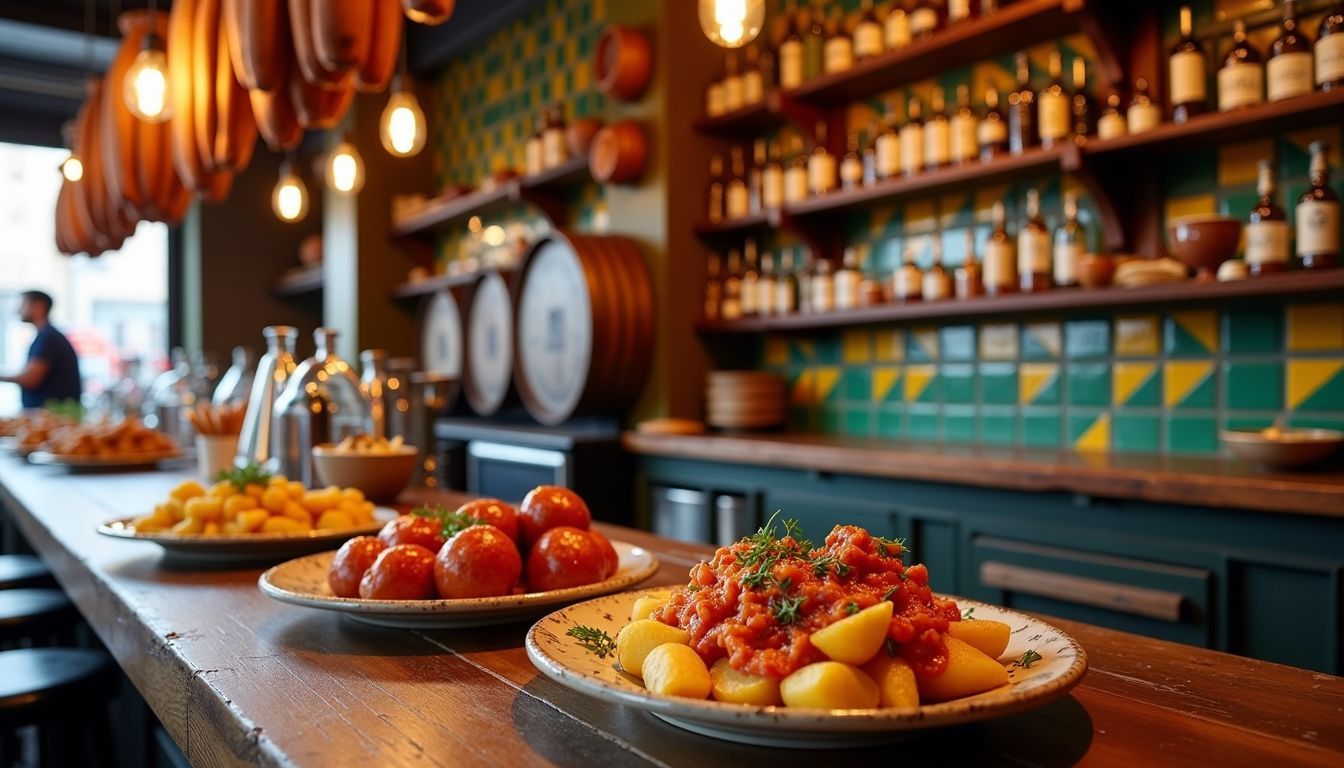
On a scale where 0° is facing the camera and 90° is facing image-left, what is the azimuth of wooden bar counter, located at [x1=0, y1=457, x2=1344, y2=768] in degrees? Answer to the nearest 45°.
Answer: approximately 45°

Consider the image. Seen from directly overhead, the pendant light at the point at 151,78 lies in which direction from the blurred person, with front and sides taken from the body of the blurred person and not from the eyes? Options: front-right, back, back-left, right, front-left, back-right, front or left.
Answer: left

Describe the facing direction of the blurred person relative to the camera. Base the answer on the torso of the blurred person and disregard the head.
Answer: to the viewer's left

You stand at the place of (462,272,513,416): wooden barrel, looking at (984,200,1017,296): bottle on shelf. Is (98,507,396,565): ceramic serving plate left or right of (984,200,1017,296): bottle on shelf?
right

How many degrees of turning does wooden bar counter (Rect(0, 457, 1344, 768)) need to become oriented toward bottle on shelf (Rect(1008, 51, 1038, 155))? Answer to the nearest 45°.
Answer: approximately 180°

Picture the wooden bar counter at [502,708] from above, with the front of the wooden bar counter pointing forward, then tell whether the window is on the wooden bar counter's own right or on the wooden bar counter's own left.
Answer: on the wooden bar counter's own right

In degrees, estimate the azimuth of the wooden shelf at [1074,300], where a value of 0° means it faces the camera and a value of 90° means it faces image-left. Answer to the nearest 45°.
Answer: approximately 45°

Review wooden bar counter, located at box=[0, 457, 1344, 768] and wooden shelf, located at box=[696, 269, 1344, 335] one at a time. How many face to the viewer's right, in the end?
0

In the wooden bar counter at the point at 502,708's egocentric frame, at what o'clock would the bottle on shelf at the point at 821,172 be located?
The bottle on shelf is roughly at 5 o'clock from the wooden bar counter.

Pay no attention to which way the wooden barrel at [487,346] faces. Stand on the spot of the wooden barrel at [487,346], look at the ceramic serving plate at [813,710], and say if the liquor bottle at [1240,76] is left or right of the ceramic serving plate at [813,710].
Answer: left
